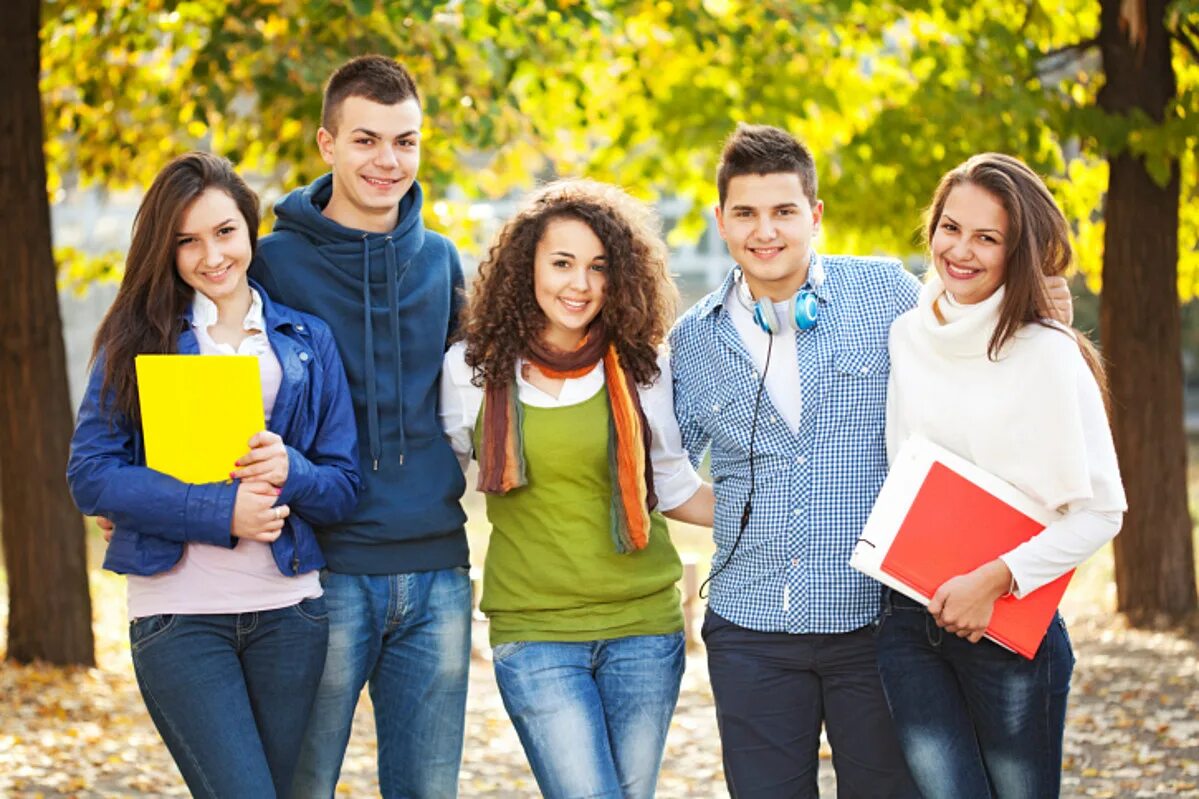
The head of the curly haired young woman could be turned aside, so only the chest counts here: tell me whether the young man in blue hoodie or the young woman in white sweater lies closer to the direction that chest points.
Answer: the young woman in white sweater

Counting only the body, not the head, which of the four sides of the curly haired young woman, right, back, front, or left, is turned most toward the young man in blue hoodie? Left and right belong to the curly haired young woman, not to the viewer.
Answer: right

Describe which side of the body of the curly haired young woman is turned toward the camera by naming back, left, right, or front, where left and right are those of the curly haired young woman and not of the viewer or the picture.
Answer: front

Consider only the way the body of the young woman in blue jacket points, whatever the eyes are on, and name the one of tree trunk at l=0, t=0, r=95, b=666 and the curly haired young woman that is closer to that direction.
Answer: the curly haired young woman

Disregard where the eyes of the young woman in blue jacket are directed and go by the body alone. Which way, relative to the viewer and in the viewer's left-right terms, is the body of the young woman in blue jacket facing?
facing the viewer

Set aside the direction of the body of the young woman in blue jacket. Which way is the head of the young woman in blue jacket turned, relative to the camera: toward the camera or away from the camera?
toward the camera

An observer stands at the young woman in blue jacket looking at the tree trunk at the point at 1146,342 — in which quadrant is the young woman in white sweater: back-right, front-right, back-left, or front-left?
front-right

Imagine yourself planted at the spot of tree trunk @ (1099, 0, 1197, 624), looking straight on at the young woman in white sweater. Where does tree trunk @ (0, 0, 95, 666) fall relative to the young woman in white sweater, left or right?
right

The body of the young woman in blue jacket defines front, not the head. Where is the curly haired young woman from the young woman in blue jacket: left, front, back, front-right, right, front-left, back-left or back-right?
left

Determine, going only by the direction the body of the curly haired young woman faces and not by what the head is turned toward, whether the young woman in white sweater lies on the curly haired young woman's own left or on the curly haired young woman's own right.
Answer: on the curly haired young woman's own left

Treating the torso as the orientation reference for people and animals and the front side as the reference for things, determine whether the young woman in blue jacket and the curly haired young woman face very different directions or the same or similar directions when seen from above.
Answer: same or similar directions

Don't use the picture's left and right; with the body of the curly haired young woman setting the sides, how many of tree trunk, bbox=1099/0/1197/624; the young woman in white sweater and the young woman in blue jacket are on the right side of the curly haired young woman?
1
